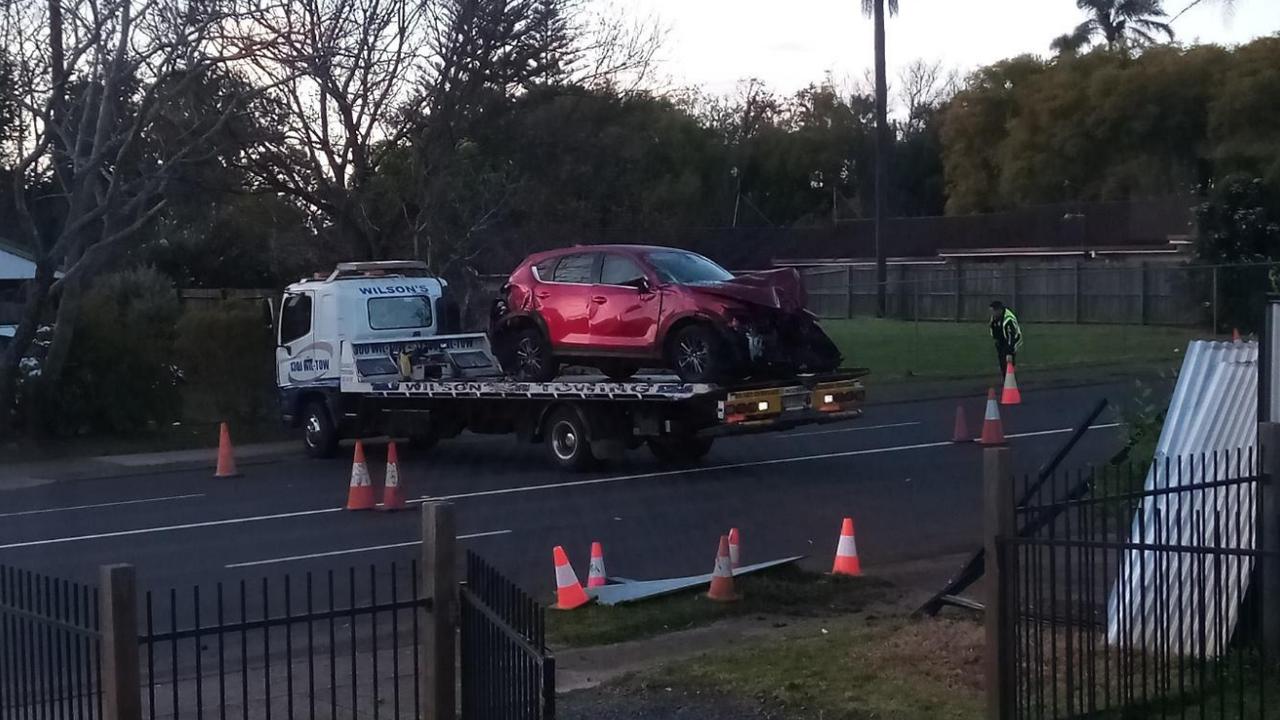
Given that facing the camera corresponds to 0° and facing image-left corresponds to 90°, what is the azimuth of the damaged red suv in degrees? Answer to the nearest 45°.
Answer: approximately 315°

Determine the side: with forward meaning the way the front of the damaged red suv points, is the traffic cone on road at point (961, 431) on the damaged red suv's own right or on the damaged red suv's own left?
on the damaged red suv's own left

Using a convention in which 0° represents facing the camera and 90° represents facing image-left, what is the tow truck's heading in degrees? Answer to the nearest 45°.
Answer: approximately 135°

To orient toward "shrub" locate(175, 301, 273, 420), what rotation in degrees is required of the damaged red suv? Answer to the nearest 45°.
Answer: approximately 180°

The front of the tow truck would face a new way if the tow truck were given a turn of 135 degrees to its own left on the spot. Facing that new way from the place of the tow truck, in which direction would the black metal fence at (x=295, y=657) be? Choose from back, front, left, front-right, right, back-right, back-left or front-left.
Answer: front

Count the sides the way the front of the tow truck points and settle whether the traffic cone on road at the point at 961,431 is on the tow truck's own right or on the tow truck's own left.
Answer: on the tow truck's own right

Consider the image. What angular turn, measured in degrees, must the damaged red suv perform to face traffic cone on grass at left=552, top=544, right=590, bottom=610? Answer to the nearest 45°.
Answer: approximately 45° to its right

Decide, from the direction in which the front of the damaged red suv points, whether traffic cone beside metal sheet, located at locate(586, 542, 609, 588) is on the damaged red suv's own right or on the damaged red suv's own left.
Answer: on the damaged red suv's own right

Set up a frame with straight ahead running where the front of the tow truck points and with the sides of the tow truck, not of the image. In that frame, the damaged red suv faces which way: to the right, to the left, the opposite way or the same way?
the opposite way

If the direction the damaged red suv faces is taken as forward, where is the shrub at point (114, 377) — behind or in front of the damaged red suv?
behind

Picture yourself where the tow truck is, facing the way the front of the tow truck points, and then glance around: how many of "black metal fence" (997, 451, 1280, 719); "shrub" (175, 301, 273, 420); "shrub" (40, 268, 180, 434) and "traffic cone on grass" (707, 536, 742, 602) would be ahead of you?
2

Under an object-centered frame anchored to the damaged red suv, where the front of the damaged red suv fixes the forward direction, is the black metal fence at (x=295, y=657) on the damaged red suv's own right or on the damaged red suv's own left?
on the damaged red suv's own right
